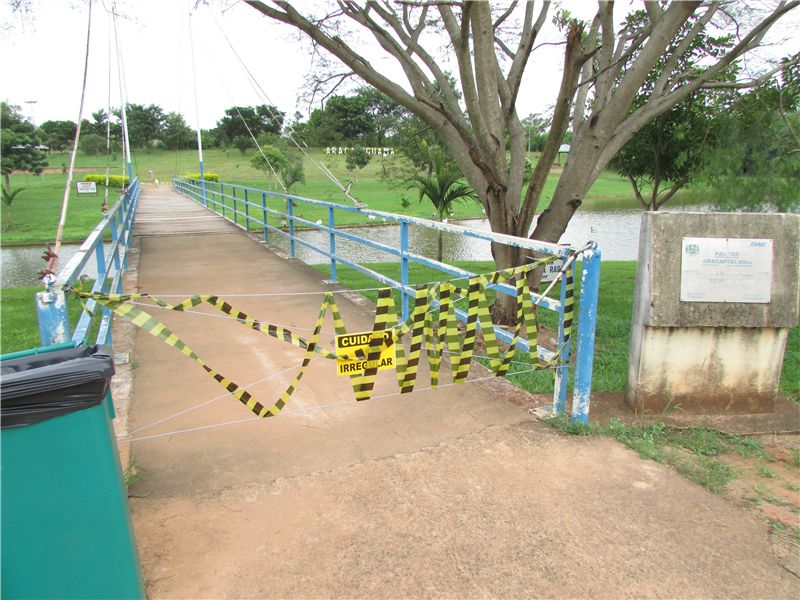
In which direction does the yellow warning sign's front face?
toward the camera

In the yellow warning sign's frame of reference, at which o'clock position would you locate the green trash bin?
The green trash bin is roughly at 1 o'clock from the yellow warning sign.

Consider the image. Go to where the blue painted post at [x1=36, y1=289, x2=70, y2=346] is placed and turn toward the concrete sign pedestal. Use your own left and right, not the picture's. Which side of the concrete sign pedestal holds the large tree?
left

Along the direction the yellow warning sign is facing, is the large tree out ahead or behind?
behind

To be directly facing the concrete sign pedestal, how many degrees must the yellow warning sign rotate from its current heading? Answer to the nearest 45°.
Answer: approximately 90° to its left

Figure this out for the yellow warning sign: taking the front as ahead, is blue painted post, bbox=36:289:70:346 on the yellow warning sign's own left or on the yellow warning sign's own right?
on the yellow warning sign's own right

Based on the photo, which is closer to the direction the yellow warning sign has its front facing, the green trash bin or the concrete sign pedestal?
the green trash bin

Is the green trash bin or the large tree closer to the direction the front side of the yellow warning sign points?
the green trash bin
